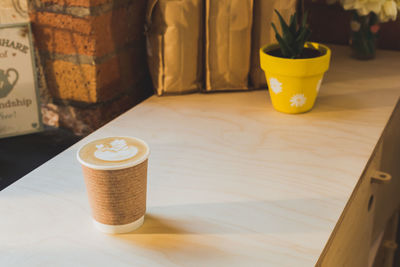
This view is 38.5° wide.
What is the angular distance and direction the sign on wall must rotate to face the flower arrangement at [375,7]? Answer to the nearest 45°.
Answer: approximately 90° to its left

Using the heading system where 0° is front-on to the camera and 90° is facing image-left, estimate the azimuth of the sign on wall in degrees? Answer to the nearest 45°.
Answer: approximately 0°
